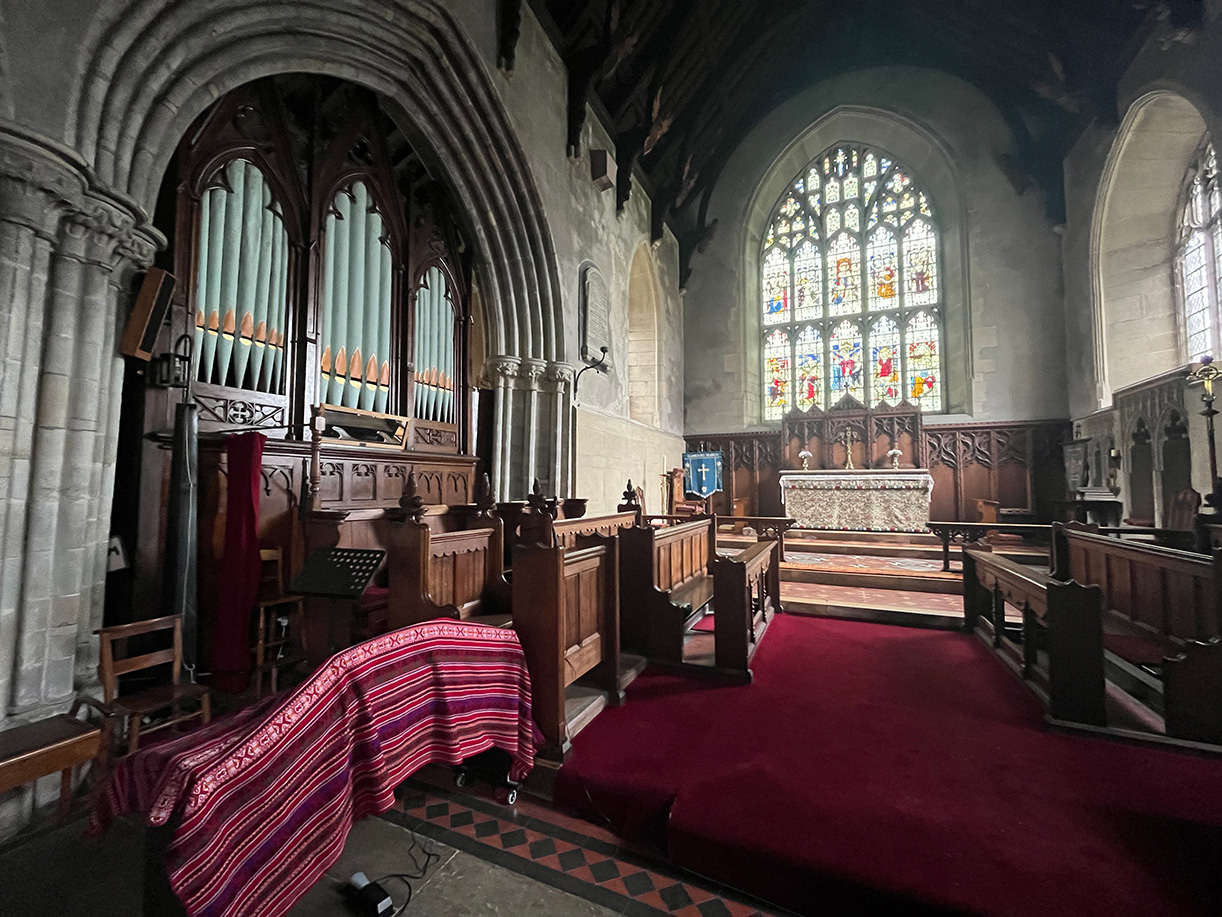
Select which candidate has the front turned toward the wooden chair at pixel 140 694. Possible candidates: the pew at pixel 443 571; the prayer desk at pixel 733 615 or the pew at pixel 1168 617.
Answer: the pew at pixel 1168 617

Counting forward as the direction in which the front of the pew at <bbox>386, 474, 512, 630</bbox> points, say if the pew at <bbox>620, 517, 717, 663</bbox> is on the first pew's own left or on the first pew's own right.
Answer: on the first pew's own left

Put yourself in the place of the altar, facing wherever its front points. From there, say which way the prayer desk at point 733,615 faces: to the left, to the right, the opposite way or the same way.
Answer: to the left

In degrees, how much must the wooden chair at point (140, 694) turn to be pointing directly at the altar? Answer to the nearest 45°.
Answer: approximately 45° to its left

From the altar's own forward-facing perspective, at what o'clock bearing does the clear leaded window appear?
The clear leaded window is roughly at 9 o'clock from the altar.

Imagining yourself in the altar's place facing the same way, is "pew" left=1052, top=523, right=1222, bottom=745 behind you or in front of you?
in front

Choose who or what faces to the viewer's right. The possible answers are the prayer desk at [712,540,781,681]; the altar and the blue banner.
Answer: the prayer desk

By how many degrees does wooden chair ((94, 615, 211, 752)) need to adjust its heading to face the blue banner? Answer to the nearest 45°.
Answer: approximately 90° to its left

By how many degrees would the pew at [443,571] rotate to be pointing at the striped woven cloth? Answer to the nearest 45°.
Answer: approximately 45° to its right

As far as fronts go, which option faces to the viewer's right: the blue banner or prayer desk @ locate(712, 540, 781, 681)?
the prayer desk

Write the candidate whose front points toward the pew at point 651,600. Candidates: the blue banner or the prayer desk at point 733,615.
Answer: the blue banner

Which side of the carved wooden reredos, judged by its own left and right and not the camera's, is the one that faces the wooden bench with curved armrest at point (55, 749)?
front

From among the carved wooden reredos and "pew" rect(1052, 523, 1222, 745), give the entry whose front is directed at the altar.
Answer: the carved wooden reredos
